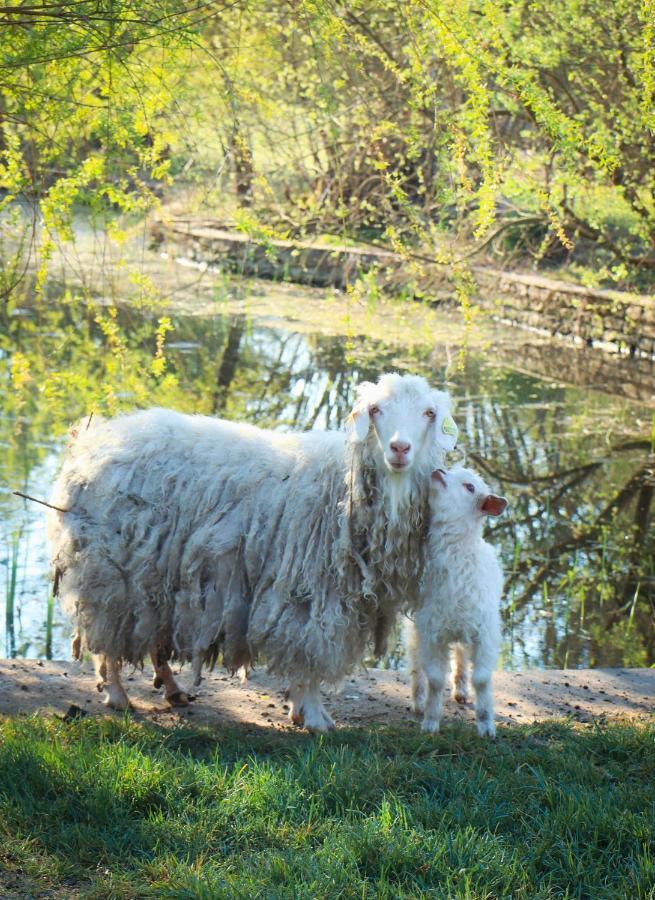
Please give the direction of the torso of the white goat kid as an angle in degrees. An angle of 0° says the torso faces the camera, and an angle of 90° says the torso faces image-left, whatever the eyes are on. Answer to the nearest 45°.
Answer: approximately 0°

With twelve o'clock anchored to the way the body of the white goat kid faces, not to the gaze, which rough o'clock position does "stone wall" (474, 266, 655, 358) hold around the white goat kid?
The stone wall is roughly at 6 o'clock from the white goat kid.

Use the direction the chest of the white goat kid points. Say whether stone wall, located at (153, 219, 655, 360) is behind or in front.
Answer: behind

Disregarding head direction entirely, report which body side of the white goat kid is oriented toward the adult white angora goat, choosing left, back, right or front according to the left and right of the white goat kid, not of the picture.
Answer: right
